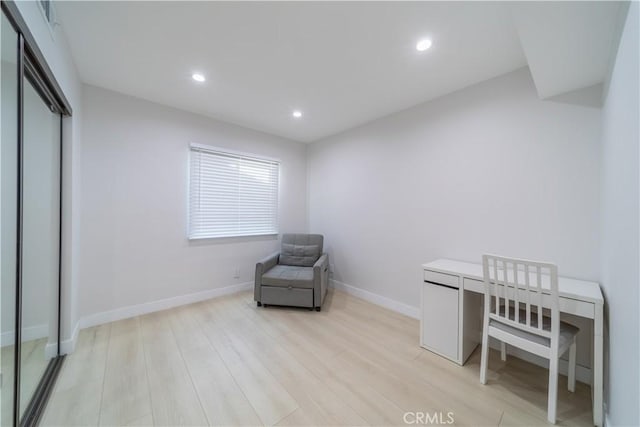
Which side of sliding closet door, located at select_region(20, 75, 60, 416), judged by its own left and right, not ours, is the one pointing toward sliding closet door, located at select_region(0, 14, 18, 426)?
right

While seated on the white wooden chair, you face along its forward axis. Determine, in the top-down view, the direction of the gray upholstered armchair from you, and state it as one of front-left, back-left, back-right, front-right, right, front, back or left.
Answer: back-left

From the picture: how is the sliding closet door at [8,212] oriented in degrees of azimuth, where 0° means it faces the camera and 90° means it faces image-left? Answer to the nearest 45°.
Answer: approximately 270°

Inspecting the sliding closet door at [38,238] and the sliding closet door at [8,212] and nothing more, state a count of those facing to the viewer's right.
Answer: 2

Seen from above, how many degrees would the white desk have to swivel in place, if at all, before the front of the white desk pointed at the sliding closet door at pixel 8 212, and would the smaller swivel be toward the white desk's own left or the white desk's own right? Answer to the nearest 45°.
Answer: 0° — it already faces it

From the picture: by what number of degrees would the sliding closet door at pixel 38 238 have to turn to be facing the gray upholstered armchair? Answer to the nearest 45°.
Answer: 0° — it already faces it

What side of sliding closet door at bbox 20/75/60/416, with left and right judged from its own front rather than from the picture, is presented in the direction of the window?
front

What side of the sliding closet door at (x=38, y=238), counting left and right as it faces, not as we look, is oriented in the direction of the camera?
right

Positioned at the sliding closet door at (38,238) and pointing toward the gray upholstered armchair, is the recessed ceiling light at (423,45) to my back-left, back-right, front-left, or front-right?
front-right

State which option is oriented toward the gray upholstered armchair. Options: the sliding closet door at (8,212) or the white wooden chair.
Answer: the sliding closet door

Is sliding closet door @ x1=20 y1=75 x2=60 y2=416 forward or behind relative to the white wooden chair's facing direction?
behind

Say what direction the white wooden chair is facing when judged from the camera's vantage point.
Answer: facing away from the viewer and to the right of the viewer

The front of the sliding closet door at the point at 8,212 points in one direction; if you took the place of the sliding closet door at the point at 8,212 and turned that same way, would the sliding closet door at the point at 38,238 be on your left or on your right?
on your left
